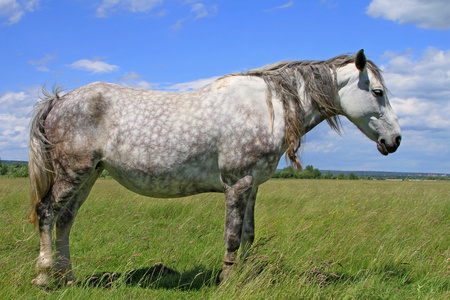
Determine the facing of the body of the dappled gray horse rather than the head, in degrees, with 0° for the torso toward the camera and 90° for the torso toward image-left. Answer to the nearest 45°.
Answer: approximately 270°
